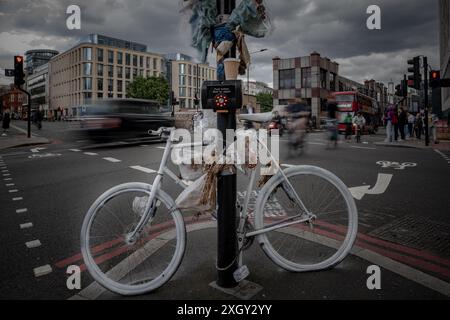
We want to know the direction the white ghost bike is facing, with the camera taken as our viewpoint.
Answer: facing to the left of the viewer

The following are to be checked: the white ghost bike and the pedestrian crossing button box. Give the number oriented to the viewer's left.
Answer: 1

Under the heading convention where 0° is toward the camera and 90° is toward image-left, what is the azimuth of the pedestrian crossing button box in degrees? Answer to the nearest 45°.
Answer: approximately 0°

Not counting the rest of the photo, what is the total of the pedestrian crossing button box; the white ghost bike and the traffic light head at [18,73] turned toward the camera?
2

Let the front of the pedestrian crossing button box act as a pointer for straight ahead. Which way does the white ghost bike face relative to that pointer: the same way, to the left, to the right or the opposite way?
to the right

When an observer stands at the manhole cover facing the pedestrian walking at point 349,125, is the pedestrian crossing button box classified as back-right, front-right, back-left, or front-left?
back-left
